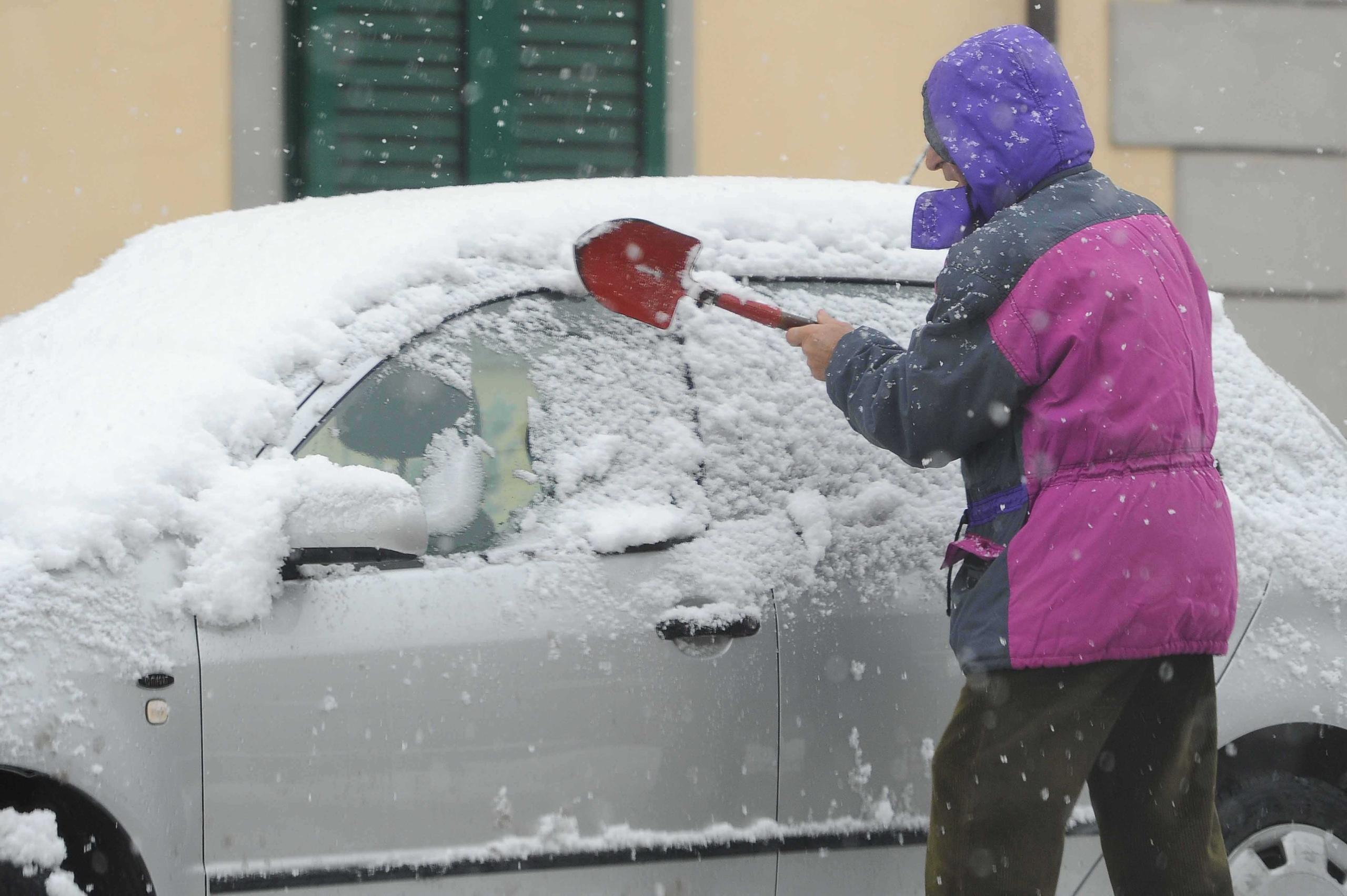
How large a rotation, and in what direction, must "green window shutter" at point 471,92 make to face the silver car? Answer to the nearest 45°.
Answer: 0° — it already faces it

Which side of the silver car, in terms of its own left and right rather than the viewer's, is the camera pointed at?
left

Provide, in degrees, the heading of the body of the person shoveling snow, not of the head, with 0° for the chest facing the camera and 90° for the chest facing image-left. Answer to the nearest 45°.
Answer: approximately 135°

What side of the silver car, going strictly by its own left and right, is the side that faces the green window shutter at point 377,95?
right

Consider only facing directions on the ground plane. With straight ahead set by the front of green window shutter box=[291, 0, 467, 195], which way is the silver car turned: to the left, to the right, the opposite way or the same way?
to the right

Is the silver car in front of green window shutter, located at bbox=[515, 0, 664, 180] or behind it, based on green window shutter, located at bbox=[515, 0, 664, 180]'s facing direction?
in front

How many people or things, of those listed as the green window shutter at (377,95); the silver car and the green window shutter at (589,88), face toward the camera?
2

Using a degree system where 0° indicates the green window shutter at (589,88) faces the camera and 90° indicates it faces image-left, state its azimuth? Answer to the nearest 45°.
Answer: approximately 0°
